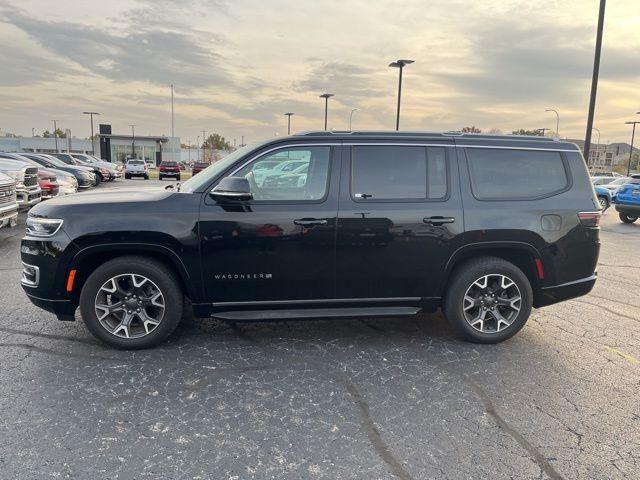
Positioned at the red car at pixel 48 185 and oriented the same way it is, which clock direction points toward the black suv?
The black suv is roughly at 1 o'clock from the red car.

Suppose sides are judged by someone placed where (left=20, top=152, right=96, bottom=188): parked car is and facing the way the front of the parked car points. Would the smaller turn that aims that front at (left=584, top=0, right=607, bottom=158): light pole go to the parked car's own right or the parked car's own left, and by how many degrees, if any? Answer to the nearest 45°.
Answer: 0° — it already faces it

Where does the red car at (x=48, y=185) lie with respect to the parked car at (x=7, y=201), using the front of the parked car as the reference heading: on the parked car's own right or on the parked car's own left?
on the parked car's own left

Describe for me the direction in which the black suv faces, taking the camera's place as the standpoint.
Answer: facing to the left of the viewer

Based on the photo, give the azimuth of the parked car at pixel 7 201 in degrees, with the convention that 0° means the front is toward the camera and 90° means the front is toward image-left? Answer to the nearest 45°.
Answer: approximately 315°

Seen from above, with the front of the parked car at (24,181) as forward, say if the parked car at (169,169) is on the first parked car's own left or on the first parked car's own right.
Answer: on the first parked car's own left

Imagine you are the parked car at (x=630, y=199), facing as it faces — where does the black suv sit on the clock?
The black suv is roughly at 11 o'clock from the parked car.

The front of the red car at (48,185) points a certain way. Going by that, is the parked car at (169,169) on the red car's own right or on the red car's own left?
on the red car's own left

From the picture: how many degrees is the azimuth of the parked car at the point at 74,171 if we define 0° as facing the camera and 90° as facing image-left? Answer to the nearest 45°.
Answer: approximately 315°
